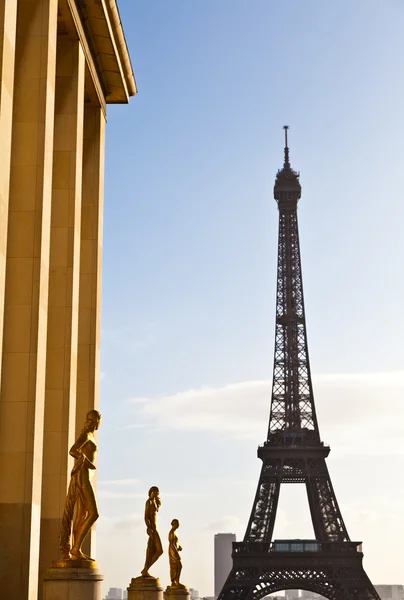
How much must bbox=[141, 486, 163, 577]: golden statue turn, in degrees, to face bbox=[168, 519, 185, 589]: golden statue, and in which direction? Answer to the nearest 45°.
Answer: approximately 90° to its left

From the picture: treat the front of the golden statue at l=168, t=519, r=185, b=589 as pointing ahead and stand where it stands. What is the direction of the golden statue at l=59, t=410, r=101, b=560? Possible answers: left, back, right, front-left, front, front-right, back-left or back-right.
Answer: right

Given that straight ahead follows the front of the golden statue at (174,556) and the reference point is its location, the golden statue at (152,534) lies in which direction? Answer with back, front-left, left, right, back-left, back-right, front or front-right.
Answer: right

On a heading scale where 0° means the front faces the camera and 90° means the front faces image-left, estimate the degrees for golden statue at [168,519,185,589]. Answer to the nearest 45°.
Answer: approximately 270°

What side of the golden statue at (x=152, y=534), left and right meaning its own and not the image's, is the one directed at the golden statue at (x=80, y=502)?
right

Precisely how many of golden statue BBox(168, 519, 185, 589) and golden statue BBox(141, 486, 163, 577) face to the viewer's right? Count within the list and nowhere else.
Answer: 2

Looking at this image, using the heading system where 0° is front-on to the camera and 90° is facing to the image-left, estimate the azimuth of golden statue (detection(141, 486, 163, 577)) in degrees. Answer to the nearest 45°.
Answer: approximately 270°
